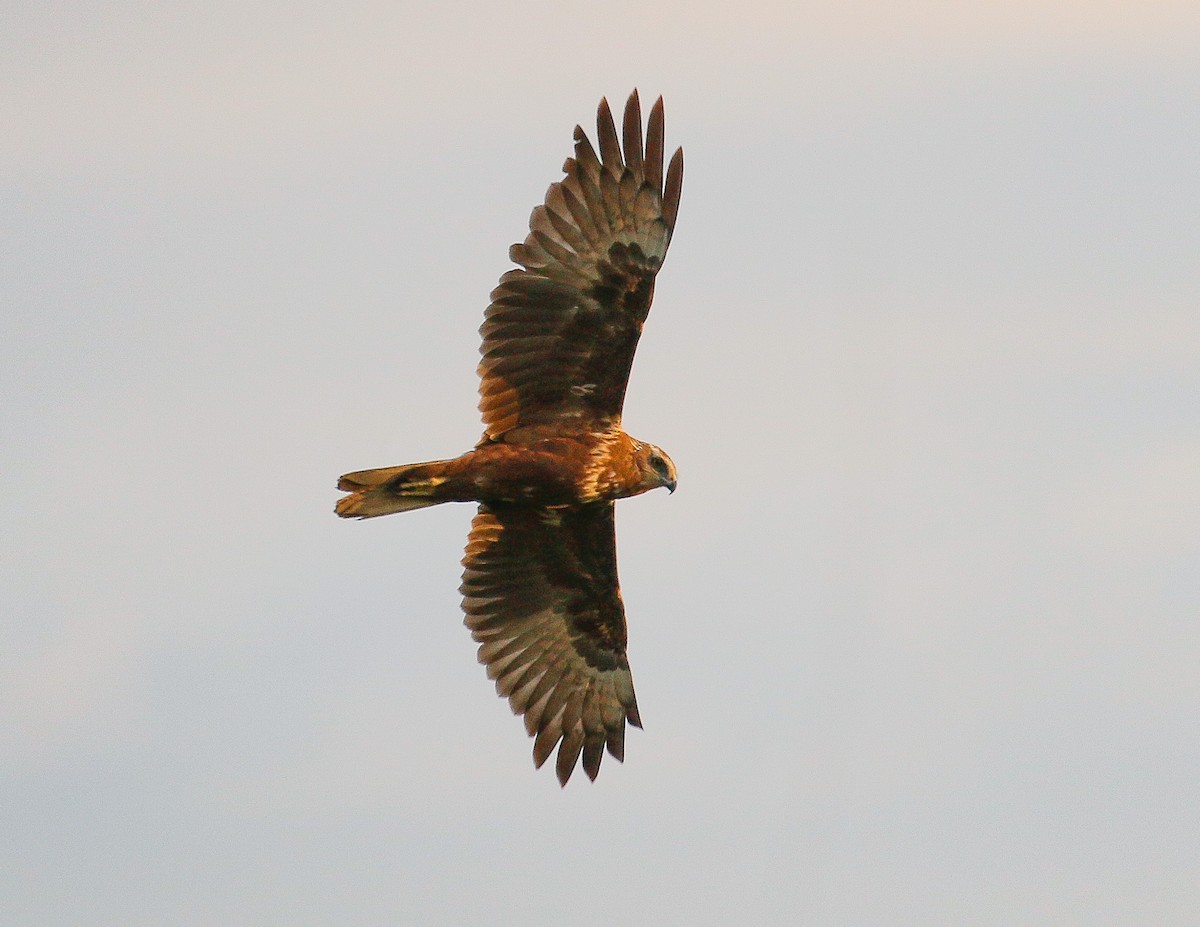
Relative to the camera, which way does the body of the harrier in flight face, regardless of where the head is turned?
to the viewer's right
